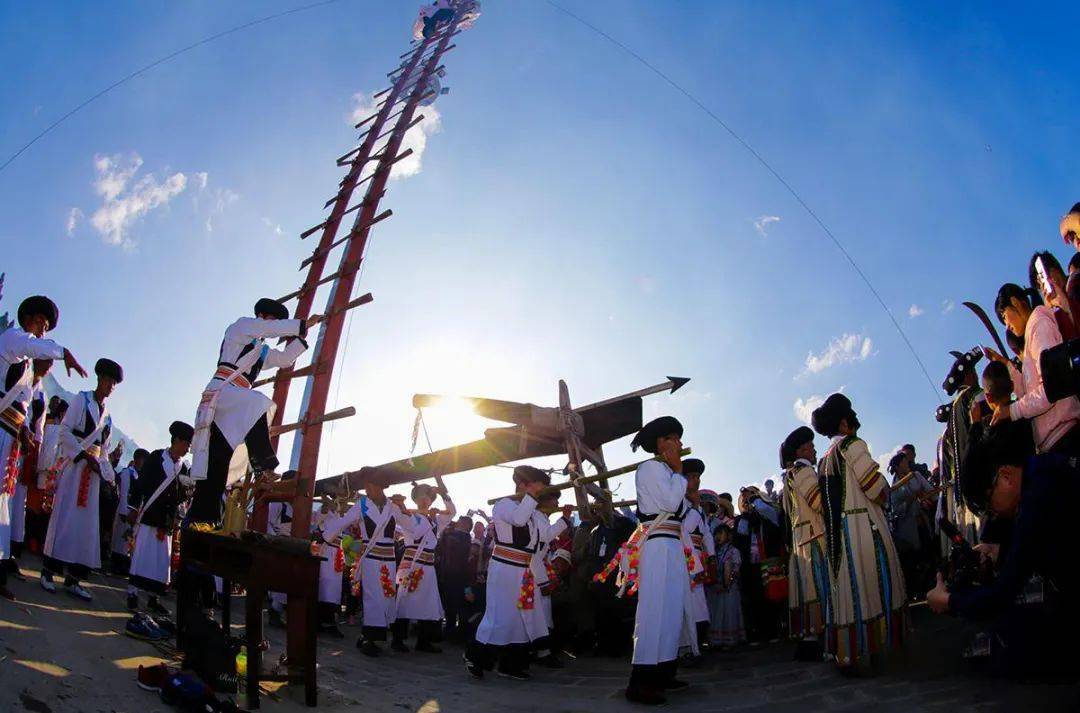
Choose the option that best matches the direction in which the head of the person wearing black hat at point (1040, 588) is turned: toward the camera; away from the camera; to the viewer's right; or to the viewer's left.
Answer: to the viewer's left

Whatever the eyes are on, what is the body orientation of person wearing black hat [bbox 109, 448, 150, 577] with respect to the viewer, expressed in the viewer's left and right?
facing to the right of the viewer

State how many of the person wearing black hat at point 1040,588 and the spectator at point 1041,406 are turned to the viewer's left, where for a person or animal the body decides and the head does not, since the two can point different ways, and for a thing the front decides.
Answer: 2

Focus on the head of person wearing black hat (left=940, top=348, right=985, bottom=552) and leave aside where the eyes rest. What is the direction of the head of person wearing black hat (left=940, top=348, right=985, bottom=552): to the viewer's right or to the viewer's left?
to the viewer's left

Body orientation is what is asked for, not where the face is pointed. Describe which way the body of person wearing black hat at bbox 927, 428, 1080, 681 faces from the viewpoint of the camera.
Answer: to the viewer's left

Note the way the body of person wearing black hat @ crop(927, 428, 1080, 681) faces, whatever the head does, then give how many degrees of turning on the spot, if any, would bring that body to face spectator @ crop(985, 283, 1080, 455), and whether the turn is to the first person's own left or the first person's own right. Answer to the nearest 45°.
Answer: approximately 90° to the first person's own right

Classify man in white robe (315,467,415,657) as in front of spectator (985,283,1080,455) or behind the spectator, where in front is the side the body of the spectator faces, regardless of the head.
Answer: in front

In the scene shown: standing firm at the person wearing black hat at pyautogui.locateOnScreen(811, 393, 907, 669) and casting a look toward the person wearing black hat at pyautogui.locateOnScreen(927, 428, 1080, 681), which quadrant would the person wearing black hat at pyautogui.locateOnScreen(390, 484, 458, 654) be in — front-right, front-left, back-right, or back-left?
back-right

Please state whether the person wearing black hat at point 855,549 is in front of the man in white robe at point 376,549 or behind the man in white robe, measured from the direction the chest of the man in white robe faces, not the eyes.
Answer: in front

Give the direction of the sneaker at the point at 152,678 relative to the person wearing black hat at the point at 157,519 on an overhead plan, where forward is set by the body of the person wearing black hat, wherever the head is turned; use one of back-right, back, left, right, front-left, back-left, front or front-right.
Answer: front-right
